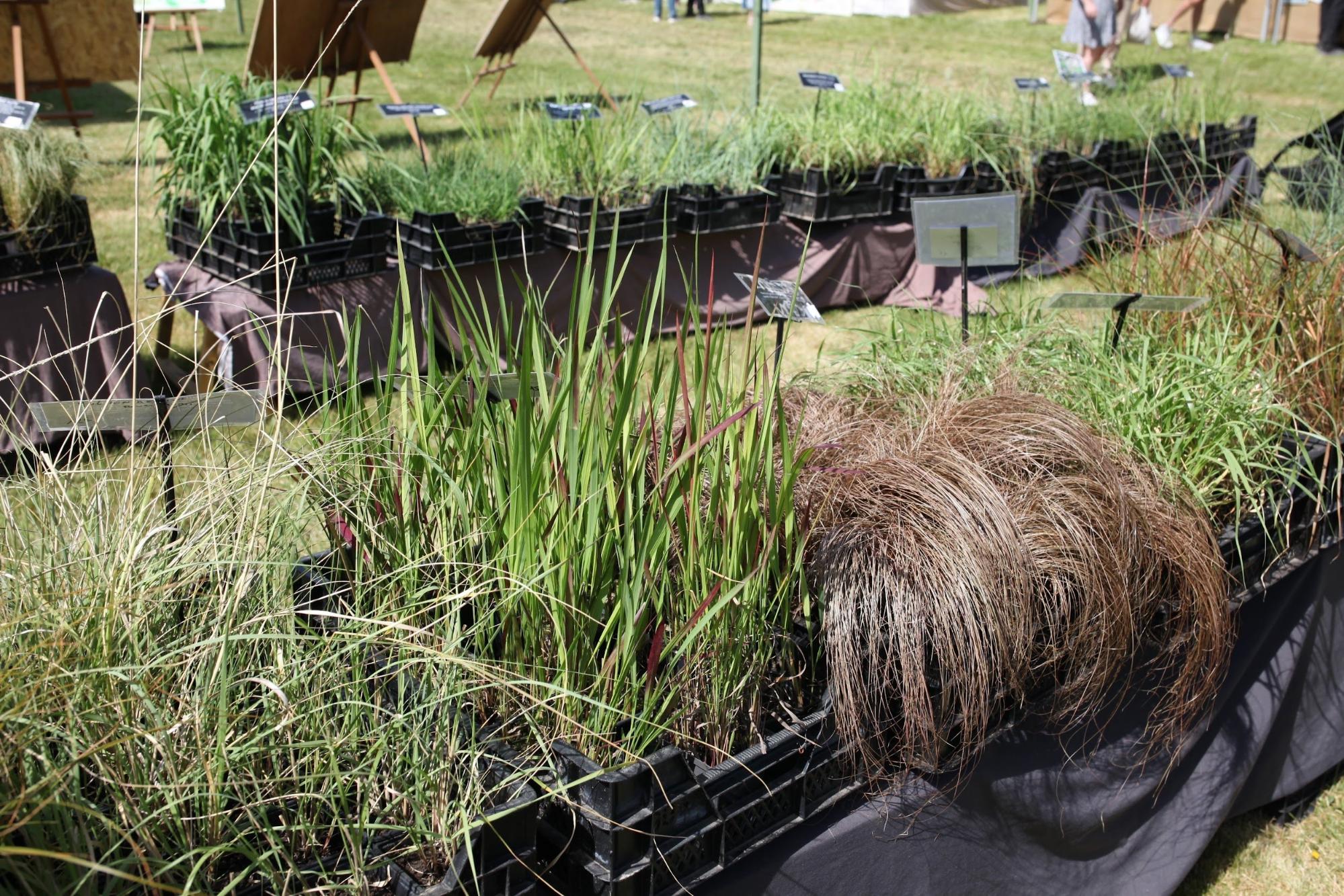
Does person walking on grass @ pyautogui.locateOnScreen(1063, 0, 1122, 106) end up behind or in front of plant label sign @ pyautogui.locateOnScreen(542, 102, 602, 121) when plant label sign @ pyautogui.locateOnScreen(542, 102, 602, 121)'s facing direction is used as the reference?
behind

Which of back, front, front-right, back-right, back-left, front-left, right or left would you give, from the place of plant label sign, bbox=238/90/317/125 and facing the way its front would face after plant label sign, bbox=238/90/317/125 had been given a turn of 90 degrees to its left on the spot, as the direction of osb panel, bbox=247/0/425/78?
left

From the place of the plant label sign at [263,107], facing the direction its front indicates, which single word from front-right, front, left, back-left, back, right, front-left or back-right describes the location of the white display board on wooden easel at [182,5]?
back

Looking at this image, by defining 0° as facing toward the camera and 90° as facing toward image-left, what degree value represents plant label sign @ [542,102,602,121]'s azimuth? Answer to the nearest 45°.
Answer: approximately 0°
